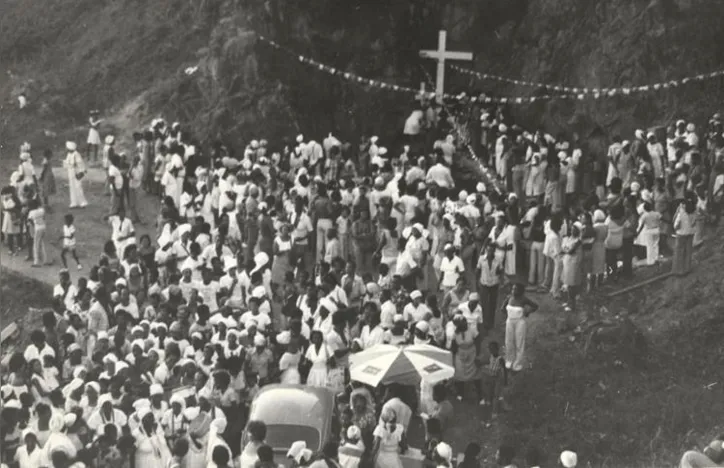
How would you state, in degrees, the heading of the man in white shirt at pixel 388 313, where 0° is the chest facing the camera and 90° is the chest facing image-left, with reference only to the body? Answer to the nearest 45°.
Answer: approximately 180°

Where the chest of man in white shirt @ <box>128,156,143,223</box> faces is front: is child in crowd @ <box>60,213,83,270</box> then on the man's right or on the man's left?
on the man's right

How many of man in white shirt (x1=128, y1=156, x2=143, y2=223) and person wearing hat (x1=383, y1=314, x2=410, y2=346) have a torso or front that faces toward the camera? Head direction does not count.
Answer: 0

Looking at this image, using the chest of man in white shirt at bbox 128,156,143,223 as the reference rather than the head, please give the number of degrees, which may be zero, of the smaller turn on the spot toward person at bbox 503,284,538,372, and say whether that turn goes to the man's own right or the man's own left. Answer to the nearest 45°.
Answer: approximately 45° to the man's own right

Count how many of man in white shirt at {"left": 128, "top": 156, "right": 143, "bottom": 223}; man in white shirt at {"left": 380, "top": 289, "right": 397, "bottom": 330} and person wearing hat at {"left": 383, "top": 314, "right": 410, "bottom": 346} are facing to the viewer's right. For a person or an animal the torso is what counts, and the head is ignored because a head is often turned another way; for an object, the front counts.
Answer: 1

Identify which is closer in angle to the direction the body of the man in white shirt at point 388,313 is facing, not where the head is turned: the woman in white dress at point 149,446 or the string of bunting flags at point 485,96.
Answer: the string of bunting flags

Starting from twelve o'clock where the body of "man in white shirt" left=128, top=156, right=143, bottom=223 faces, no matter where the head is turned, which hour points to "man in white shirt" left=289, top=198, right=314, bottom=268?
"man in white shirt" left=289, top=198, right=314, bottom=268 is roughly at 2 o'clock from "man in white shirt" left=128, top=156, right=143, bottom=223.

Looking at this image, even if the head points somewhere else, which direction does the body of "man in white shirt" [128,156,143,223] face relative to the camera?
to the viewer's right

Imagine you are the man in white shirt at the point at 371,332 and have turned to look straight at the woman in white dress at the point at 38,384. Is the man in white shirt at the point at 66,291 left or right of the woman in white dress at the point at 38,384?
right
